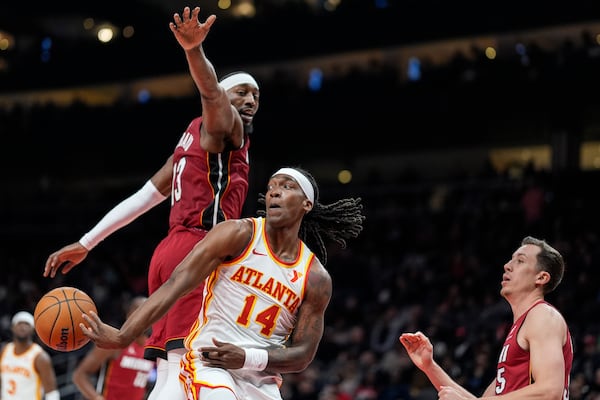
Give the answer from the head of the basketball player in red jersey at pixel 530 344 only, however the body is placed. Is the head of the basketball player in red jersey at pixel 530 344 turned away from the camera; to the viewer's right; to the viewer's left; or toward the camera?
to the viewer's left

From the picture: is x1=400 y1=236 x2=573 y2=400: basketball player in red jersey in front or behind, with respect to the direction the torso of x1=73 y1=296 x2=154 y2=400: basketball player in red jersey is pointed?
in front

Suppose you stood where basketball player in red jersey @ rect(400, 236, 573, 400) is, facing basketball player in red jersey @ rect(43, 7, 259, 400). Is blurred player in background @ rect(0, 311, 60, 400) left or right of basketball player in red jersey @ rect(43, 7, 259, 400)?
right

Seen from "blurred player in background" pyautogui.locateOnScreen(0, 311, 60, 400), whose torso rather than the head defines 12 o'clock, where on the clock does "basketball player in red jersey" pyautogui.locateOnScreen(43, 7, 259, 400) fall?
The basketball player in red jersey is roughly at 10 o'clock from the blurred player in background.

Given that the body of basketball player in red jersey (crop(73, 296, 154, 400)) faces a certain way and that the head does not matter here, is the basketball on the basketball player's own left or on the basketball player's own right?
on the basketball player's own right

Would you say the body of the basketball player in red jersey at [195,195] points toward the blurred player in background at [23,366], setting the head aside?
no

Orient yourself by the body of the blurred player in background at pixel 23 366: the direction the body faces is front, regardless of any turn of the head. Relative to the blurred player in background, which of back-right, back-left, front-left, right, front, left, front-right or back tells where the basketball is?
front-left

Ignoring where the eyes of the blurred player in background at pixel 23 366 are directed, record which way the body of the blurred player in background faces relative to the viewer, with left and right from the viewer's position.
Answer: facing the viewer and to the left of the viewer

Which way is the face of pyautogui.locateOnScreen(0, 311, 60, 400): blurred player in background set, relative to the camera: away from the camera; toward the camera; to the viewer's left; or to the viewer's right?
toward the camera

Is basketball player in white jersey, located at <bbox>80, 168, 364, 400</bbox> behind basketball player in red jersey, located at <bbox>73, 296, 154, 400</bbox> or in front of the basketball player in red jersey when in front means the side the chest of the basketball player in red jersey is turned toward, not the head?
in front

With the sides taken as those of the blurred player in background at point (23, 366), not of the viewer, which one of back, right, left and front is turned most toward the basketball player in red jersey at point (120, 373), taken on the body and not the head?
left

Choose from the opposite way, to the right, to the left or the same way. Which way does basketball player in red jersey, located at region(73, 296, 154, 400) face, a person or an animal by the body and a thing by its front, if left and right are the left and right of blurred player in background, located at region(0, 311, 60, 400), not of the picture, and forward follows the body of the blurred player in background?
to the left
